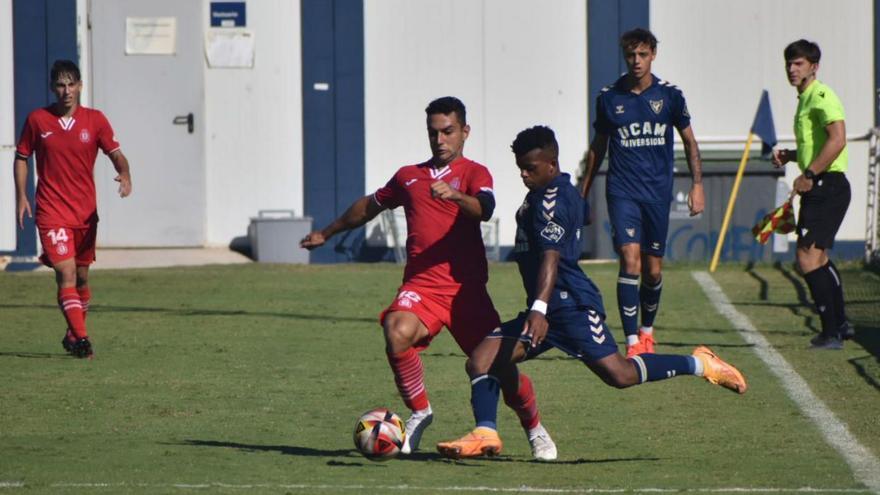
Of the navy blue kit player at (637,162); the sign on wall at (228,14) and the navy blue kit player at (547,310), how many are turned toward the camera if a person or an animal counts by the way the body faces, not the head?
2

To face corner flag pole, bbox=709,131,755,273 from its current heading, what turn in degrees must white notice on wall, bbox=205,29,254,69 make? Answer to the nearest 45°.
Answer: approximately 90° to its left

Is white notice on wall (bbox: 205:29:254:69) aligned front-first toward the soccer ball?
yes

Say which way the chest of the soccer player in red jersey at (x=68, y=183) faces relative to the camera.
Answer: toward the camera

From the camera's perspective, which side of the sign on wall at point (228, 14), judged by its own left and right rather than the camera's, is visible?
front

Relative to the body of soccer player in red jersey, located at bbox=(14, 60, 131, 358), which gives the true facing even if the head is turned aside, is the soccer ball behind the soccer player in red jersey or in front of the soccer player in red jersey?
in front

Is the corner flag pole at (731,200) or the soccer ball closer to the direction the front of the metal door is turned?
the soccer ball

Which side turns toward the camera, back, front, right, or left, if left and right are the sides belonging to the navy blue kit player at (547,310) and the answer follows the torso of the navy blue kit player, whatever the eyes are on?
left

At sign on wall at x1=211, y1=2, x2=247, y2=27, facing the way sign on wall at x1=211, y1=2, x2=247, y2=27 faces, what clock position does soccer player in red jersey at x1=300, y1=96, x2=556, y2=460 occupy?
The soccer player in red jersey is roughly at 12 o'clock from the sign on wall.

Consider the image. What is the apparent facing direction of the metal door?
toward the camera

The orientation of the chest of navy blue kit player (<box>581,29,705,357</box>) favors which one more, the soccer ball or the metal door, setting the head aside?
the soccer ball

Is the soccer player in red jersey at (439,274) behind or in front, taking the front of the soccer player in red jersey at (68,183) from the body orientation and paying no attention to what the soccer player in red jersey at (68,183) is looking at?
in front
